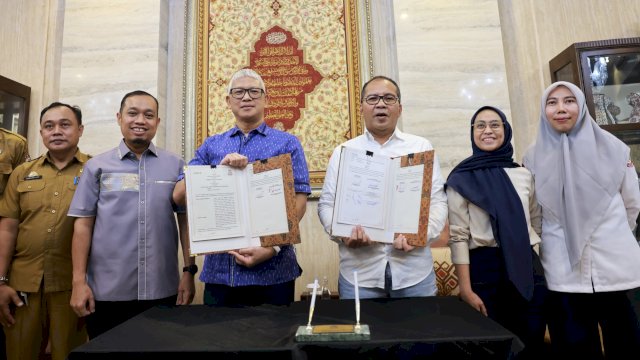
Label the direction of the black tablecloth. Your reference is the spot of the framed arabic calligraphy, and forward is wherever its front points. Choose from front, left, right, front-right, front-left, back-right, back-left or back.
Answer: front

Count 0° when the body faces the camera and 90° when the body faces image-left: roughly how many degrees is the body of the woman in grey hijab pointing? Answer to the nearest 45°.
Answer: approximately 0°

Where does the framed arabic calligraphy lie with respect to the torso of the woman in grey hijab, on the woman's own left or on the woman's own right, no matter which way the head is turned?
on the woman's own right

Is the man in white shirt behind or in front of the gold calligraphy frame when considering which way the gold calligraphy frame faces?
in front

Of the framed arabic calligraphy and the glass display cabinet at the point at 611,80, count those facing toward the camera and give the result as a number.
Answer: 2

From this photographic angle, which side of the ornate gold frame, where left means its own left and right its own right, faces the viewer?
front

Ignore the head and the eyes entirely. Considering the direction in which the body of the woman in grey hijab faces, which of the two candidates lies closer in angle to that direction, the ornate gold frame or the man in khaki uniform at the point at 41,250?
the man in khaki uniform

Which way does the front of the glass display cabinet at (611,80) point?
toward the camera

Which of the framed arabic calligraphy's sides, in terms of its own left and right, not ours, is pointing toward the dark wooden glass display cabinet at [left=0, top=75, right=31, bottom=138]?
right

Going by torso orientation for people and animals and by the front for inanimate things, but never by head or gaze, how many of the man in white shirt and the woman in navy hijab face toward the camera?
2

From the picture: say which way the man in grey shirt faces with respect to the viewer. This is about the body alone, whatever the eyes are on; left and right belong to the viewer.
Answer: facing the viewer

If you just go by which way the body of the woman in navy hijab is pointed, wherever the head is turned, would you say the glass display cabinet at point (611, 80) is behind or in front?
behind
